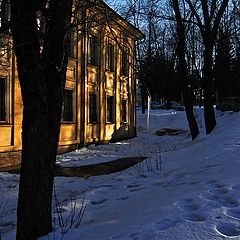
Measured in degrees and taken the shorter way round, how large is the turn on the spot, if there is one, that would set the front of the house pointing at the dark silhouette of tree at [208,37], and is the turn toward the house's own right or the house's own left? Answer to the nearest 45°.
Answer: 0° — it already faces it

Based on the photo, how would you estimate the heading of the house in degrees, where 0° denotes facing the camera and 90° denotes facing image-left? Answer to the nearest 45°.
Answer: approximately 315°
